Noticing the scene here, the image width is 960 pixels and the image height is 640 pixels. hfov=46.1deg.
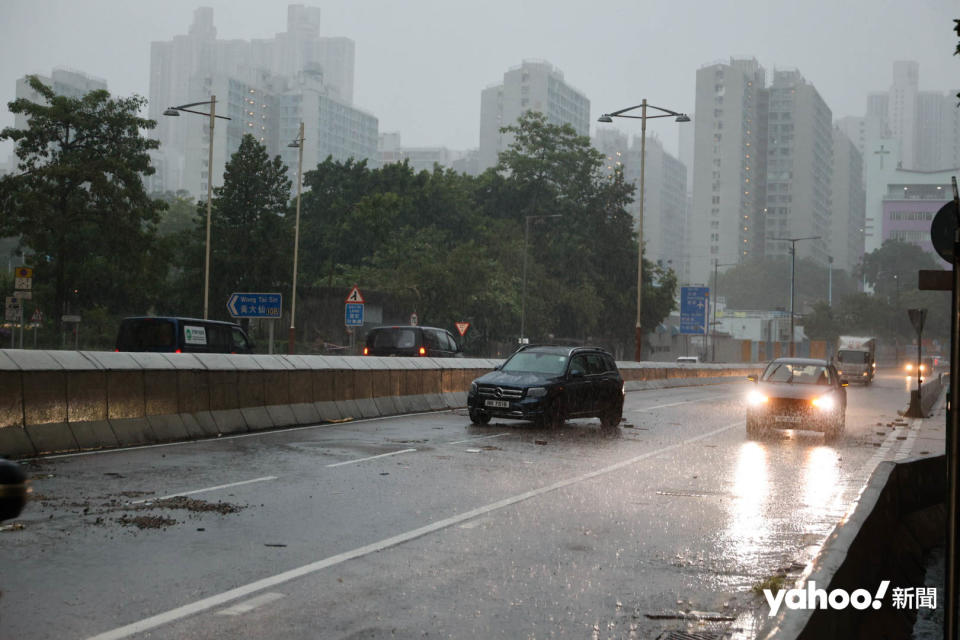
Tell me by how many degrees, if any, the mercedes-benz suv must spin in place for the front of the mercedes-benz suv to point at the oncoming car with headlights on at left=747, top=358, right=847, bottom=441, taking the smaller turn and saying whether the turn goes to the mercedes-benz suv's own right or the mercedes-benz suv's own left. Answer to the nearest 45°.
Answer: approximately 135° to the mercedes-benz suv's own left

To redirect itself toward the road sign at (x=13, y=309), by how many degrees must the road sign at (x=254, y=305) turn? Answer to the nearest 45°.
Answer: approximately 45° to its right

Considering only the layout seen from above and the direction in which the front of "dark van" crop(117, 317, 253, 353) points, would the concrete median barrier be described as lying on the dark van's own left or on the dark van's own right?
on the dark van's own right

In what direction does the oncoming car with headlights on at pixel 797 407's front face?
toward the camera

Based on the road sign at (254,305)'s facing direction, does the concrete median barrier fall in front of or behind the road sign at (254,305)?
in front

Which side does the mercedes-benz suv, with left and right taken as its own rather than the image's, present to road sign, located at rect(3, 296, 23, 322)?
right

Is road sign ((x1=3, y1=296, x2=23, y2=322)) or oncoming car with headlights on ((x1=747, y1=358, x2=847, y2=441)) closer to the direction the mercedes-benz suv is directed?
the road sign
